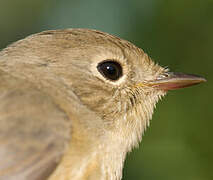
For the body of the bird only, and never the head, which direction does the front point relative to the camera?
to the viewer's right
